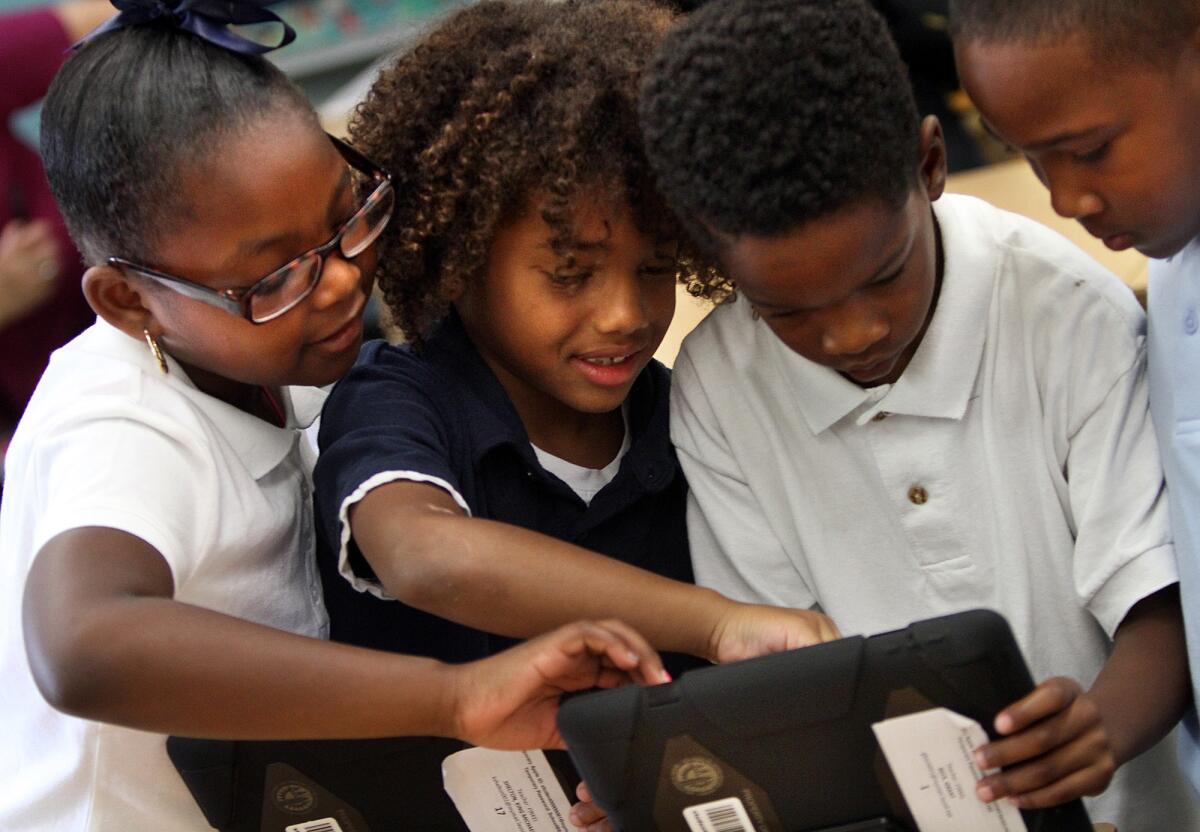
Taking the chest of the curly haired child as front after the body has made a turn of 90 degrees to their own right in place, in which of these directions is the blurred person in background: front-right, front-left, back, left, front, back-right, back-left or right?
right

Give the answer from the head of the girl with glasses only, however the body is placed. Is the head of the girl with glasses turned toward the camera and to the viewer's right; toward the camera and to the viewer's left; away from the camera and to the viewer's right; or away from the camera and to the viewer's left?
toward the camera and to the viewer's right

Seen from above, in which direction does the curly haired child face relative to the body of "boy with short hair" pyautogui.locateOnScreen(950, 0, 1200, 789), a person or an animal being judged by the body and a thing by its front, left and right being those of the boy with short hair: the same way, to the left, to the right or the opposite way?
to the left

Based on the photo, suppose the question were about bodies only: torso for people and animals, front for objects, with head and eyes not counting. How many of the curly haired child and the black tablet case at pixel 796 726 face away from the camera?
1

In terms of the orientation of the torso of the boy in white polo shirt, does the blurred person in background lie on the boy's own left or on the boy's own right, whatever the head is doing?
on the boy's own right

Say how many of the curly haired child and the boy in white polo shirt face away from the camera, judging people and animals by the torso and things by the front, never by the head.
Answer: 0

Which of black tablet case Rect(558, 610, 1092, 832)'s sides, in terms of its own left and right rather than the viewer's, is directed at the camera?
back
